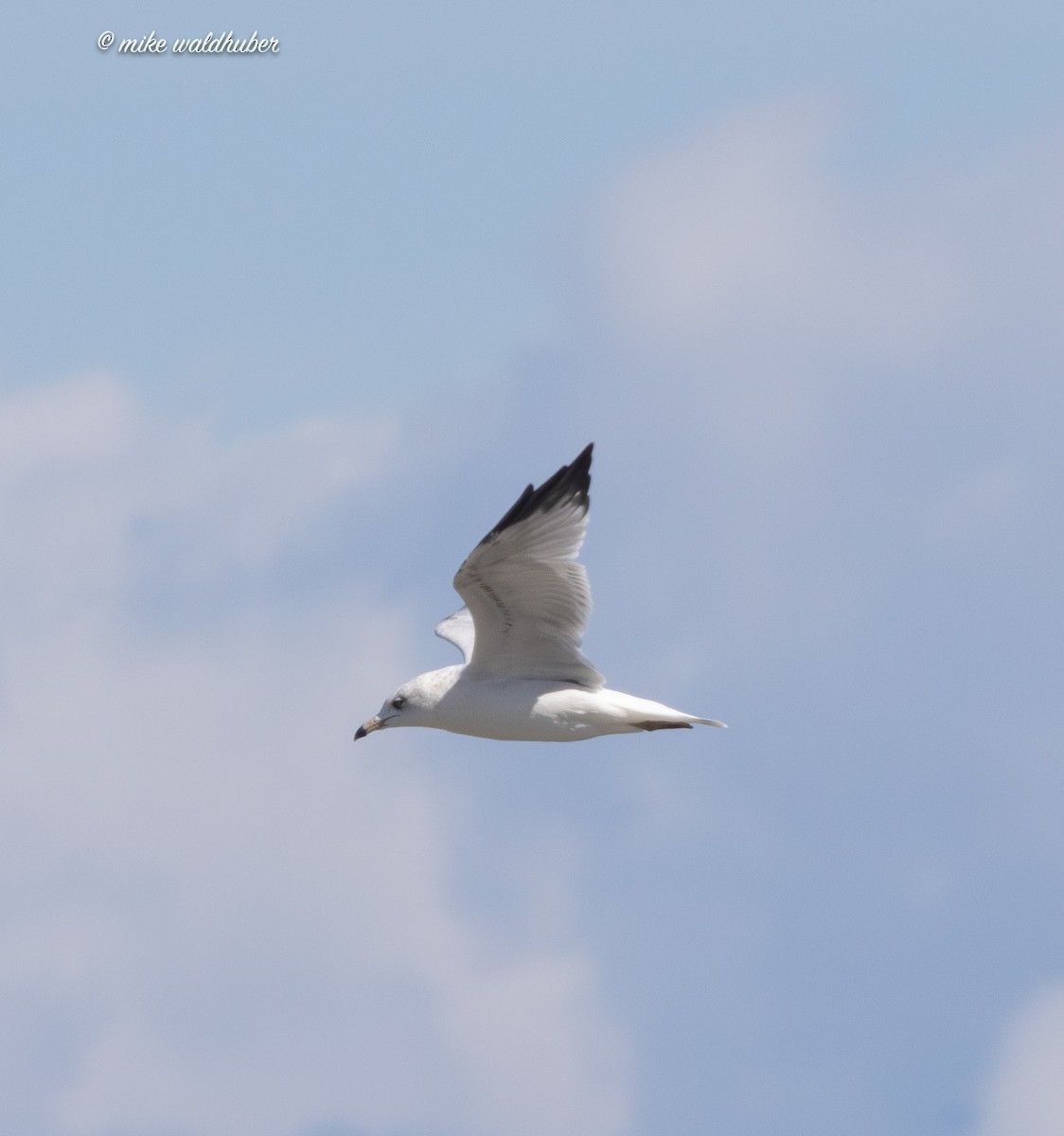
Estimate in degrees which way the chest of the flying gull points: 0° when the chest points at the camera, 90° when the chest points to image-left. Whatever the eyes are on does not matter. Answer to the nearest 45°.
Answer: approximately 90°
